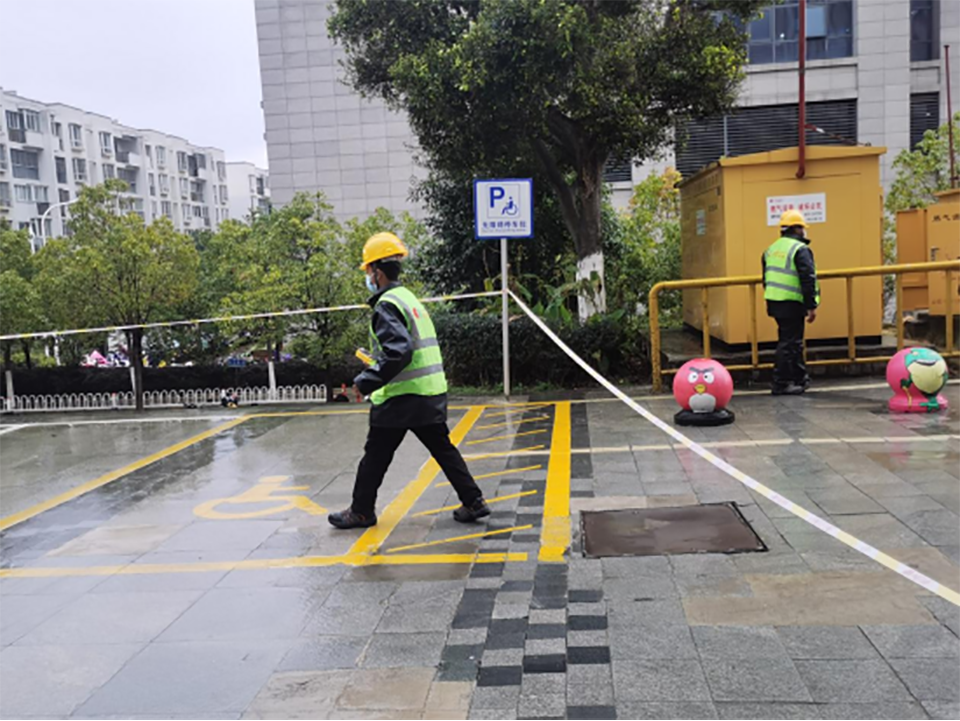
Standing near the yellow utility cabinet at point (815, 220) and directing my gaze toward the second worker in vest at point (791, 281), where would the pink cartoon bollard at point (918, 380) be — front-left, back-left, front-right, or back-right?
front-left

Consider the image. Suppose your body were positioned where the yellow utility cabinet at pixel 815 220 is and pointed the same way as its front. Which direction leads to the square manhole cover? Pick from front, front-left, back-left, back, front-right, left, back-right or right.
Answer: front

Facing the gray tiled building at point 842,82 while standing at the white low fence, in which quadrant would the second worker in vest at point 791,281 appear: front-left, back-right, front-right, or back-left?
front-right

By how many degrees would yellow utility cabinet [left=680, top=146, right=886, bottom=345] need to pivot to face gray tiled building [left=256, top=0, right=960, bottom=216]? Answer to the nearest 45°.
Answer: approximately 180°

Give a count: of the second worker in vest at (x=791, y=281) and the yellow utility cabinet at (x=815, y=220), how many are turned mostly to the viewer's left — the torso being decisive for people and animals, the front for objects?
0

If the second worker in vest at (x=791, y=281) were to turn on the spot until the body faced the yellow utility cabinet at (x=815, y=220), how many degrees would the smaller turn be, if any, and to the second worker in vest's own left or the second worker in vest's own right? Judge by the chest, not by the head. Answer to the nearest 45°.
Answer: approximately 45° to the second worker in vest's own left

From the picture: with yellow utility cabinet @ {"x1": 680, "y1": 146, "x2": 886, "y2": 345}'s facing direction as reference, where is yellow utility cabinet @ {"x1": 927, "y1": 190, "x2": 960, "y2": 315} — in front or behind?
behind

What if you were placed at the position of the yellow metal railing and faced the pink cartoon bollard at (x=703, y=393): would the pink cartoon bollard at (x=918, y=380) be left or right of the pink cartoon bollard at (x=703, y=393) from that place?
left

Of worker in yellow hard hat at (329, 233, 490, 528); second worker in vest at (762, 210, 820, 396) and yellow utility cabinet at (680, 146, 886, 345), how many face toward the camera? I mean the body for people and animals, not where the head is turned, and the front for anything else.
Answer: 1

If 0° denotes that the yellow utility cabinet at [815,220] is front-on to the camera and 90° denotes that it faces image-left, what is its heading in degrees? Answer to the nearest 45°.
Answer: approximately 0°
